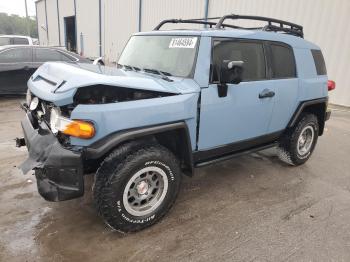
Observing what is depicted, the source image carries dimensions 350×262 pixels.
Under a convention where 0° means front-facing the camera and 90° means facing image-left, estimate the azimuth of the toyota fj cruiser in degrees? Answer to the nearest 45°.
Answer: approximately 45°

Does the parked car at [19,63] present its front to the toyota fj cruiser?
no

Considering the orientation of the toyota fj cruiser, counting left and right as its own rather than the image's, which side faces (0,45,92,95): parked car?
right
